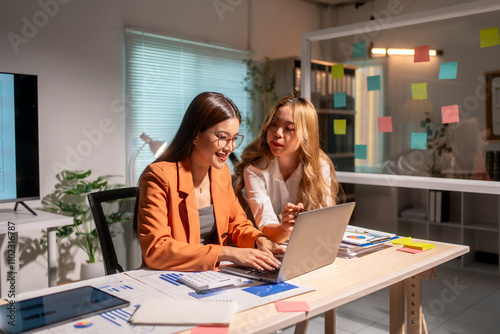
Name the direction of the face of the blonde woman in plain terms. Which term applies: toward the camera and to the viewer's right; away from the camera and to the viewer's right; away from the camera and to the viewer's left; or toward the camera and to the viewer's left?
toward the camera and to the viewer's left

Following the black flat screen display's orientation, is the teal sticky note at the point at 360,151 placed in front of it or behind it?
in front

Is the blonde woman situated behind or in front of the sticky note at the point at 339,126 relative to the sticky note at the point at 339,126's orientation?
in front

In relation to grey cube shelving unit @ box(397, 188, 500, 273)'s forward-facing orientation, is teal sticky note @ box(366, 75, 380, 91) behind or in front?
in front

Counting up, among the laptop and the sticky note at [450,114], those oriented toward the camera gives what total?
1

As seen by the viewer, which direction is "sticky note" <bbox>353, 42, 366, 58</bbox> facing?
toward the camera

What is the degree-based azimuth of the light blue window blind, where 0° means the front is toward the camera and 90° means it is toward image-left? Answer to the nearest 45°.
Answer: approximately 315°

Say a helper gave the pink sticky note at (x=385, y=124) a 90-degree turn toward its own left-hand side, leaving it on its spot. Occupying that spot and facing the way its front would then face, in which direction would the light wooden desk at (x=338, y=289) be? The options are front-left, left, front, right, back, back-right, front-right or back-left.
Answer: right

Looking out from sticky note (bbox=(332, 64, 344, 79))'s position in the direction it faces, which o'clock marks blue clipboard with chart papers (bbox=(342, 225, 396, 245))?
The blue clipboard with chart papers is roughly at 12 o'clock from the sticky note.

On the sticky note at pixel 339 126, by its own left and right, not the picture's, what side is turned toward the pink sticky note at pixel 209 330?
front

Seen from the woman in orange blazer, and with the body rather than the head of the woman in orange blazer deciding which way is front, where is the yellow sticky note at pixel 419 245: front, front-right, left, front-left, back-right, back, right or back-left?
front-left

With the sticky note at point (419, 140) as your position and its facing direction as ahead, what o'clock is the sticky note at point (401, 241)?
the sticky note at point (401, 241) is roughly at 12 o'clock from the sticky note at point (419, 140).

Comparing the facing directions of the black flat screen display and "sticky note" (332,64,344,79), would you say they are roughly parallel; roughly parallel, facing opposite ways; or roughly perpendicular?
roughly perpendicular

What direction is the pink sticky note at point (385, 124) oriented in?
toward the camera

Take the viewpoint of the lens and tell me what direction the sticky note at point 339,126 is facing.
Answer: facing the viewer
